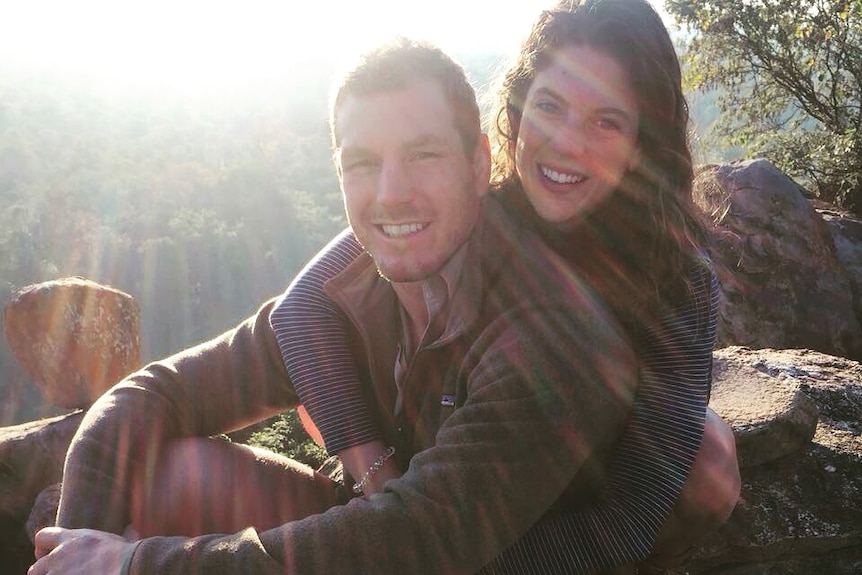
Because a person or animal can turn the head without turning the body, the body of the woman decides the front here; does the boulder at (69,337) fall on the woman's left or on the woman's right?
on the woman's right

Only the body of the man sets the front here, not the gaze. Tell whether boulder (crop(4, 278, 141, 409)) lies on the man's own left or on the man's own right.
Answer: on the man's own right

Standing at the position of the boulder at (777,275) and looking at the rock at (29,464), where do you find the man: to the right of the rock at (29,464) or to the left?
left

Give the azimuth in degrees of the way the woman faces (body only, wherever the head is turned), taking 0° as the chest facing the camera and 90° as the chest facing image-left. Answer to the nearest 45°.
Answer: approximately 45°
